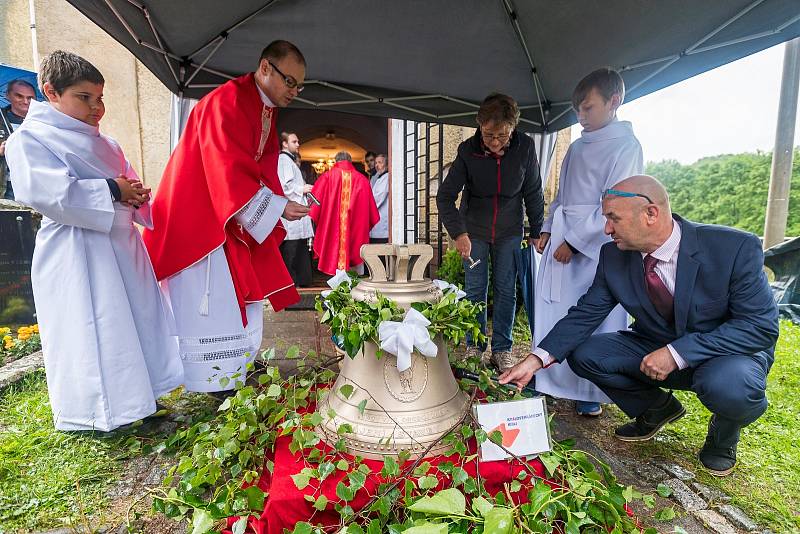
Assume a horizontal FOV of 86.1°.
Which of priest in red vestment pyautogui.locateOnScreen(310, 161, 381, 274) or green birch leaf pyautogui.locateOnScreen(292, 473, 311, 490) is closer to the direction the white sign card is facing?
the green birch leaf

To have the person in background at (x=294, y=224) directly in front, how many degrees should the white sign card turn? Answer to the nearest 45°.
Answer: approximately 135° to its right

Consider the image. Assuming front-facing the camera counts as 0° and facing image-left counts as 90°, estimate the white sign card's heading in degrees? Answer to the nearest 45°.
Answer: approximately 0°

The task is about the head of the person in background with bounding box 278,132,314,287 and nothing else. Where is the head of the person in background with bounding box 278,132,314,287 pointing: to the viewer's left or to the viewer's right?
to the viewer's right
